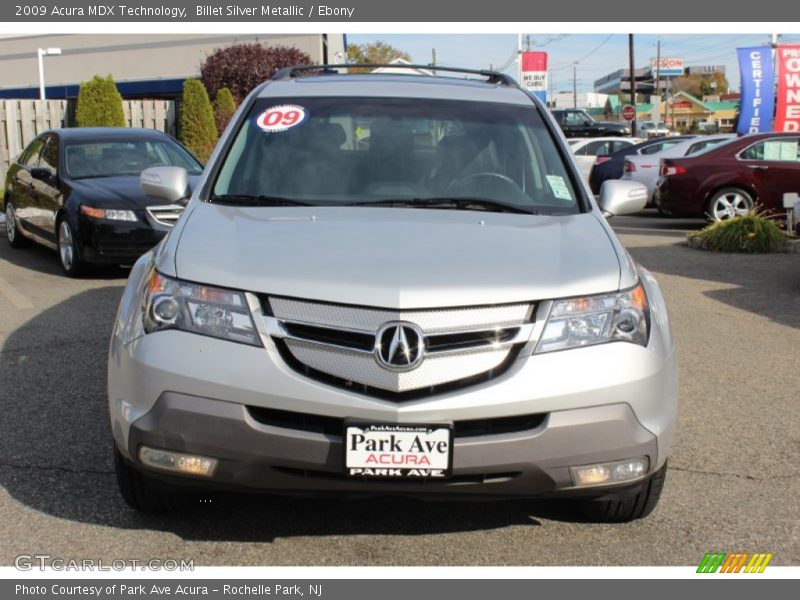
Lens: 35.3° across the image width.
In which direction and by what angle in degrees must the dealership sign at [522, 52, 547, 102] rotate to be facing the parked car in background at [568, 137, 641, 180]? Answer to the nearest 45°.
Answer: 0° — it already faces it

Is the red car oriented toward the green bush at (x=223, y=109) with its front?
no

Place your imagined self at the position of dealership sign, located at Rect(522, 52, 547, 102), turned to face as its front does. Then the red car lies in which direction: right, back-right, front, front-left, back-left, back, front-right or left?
front

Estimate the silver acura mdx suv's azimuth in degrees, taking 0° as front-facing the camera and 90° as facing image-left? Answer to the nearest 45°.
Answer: approximately 0°

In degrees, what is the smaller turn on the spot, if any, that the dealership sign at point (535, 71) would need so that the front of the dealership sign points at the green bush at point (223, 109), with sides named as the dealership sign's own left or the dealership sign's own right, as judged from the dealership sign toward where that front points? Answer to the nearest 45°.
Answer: approximately 90° to the dealership sign's own right

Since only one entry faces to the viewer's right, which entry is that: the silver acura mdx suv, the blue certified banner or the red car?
the red car

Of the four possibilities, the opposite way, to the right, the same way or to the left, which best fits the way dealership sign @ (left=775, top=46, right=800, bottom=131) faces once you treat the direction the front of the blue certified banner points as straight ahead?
the same way

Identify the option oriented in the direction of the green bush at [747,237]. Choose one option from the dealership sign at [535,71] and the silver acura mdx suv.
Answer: the dealership sign

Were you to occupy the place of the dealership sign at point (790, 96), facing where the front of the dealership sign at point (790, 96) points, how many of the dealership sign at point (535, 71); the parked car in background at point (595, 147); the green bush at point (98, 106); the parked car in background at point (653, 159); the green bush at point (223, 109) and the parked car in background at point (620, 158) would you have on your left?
0

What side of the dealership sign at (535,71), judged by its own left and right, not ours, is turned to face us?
front

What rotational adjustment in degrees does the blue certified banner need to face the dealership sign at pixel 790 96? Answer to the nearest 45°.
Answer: approximately 45° to its left

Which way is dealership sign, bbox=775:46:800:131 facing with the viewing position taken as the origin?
facing the viewer

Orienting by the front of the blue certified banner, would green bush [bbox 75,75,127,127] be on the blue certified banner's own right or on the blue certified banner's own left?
on the blue certified banner's own right

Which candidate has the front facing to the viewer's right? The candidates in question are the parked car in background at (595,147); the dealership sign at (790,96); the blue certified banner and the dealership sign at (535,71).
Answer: the parked car in background

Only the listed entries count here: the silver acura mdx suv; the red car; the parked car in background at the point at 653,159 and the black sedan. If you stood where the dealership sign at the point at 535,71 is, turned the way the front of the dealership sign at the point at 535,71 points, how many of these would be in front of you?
4

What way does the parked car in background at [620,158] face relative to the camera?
to the viewer's right

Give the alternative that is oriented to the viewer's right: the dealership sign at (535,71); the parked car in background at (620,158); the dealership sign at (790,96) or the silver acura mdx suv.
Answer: the parked car in background

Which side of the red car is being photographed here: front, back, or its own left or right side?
right
